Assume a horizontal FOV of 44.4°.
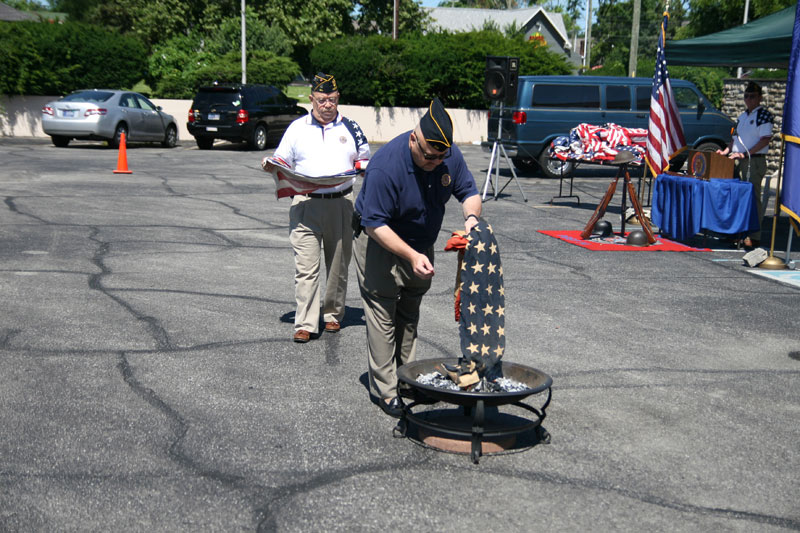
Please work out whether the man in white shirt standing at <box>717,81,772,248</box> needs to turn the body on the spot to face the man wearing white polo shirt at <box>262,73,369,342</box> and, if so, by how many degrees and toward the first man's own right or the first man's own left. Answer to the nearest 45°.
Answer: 0° — they already face them

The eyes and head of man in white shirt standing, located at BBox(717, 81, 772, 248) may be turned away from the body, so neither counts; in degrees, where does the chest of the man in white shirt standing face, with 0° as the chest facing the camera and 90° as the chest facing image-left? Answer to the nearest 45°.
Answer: approximately 45°

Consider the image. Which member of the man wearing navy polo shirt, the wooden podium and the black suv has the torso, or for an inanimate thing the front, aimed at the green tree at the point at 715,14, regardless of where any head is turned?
the black suv

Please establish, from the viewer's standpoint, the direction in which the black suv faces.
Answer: facing away from the viewer and to the right of the viewer

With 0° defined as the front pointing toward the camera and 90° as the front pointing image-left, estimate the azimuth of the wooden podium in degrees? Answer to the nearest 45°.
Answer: approximately 45°

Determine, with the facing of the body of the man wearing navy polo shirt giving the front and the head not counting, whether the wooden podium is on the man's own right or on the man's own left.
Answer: on the man's own left

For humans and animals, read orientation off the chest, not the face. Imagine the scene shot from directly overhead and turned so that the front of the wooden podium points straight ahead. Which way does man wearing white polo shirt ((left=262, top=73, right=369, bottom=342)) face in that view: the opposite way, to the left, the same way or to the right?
to the left

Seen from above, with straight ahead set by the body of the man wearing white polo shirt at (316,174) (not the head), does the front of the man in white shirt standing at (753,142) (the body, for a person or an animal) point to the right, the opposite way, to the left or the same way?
to the right

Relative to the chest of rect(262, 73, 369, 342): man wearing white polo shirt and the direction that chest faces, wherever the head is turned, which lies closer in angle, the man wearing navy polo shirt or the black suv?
the man wearing navy polo shirt

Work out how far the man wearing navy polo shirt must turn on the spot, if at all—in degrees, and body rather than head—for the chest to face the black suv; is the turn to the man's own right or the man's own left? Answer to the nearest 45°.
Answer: approximately 135° to the man's own left
